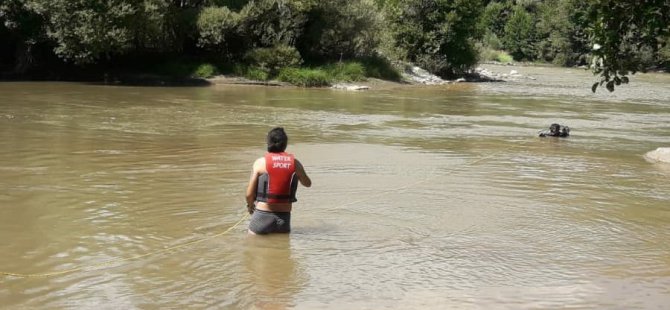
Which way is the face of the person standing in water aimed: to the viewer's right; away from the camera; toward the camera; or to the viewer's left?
away from the camera

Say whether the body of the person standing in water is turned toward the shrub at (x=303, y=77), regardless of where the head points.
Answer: yes

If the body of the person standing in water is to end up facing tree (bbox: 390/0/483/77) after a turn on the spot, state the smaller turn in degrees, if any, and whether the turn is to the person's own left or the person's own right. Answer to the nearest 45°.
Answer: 0° — they already face it

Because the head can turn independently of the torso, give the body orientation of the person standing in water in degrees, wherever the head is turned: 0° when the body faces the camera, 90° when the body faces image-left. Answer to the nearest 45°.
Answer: approximately 180°

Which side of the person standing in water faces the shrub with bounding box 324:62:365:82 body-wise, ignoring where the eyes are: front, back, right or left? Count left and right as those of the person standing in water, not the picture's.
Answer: front

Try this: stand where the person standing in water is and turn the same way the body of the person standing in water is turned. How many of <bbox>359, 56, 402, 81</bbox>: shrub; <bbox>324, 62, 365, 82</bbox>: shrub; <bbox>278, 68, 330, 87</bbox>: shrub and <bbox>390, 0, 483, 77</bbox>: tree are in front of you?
4

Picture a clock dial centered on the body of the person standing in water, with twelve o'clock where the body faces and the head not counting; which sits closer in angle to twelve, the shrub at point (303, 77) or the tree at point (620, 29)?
the shrub

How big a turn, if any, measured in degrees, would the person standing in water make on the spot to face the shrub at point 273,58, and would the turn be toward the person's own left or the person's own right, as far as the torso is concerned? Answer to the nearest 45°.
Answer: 0° — they already face it

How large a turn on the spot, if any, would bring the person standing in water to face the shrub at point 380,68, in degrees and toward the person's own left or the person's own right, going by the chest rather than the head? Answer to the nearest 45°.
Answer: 0° — they already face it

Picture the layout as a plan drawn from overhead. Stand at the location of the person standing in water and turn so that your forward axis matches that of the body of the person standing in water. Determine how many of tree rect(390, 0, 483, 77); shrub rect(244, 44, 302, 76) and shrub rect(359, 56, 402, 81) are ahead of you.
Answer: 3

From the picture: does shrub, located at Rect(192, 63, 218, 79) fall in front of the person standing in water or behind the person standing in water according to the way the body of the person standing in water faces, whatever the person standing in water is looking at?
in front

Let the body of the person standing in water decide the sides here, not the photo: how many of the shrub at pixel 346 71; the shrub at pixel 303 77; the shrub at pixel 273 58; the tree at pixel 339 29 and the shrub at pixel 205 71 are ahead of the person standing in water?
5

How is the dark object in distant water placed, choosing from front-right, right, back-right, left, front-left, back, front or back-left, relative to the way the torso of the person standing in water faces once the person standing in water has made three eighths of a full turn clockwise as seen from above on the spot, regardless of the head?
left
